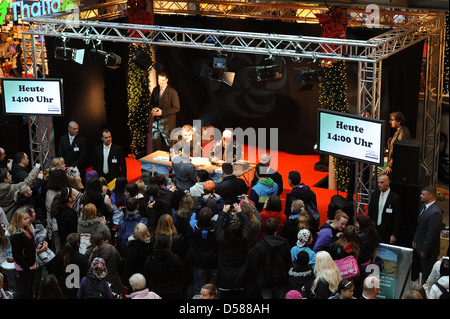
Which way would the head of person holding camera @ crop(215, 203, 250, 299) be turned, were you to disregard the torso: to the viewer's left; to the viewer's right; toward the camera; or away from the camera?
away from the camera

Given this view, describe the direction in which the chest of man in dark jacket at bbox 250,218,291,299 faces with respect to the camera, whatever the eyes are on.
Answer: away from the camera

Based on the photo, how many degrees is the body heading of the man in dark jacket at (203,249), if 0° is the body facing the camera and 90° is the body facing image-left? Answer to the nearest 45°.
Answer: approximately 180°

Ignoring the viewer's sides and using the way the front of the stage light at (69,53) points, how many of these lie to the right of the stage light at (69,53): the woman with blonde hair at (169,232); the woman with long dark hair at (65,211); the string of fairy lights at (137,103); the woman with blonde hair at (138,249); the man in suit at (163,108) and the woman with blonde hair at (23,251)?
4

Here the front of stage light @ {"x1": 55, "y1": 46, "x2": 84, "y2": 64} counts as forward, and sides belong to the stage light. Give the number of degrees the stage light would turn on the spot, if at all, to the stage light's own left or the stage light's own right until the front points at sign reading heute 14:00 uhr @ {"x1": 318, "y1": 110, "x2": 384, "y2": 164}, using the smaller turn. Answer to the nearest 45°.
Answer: approximately 45° to the stage light's own right

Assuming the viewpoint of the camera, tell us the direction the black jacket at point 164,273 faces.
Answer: facing away from the viewer

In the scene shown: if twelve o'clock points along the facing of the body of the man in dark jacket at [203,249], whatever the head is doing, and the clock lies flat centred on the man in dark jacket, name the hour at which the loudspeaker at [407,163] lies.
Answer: The loudspeaker is roughly at 2 o'clock from the man in dark jacket.

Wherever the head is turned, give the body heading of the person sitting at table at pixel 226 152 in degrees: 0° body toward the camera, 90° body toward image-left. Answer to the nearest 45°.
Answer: approximately 0°

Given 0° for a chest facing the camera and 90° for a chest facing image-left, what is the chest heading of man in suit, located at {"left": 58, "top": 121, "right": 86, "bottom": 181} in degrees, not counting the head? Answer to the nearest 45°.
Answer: approximately 0°

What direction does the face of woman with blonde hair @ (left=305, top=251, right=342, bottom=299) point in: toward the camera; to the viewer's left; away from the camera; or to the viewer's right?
away from the camera

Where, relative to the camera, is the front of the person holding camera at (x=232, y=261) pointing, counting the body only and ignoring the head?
away from the camera

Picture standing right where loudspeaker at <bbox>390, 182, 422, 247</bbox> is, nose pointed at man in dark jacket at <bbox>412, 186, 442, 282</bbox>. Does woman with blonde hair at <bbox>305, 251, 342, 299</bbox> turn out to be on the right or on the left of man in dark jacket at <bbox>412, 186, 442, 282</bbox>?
right
